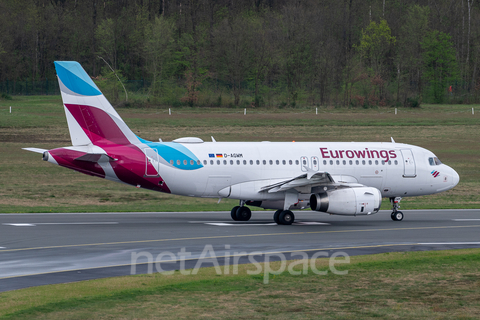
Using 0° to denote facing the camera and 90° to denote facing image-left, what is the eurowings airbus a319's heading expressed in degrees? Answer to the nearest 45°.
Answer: approximately 225°
